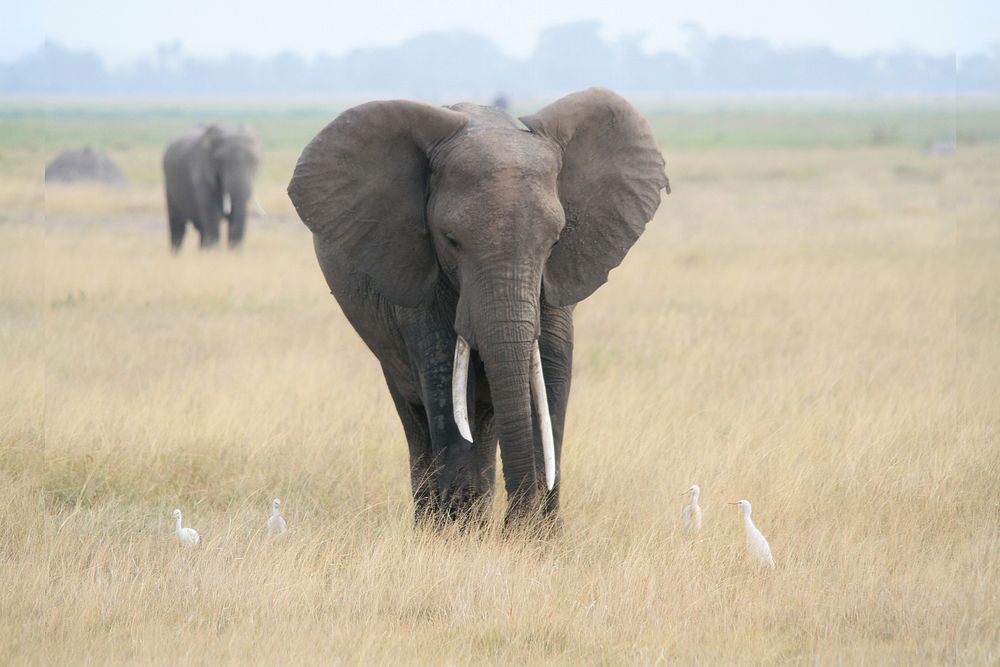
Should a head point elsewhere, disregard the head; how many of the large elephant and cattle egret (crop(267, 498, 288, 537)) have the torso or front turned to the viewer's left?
0

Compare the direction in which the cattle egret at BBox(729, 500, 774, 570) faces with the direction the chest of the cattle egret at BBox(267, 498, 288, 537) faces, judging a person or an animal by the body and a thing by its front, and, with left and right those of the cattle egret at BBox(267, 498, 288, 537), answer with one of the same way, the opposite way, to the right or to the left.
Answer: to the right

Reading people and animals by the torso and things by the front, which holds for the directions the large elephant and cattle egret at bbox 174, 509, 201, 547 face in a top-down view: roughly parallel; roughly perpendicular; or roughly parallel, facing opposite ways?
roughly perpendicular

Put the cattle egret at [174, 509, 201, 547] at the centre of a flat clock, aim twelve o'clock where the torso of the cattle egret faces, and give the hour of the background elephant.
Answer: The background elephant is roughly at 3 o'clock from the cattle egret.

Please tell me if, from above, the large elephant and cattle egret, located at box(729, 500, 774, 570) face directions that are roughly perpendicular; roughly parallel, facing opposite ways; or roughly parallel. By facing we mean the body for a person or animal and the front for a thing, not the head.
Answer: roughly perpendicular

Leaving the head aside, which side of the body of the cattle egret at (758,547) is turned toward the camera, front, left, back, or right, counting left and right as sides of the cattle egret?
left

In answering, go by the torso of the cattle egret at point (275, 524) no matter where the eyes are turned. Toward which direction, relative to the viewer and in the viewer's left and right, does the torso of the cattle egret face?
facing the viewer

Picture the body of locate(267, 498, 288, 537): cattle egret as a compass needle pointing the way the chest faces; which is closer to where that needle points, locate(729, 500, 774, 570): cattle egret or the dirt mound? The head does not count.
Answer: the cattle egret

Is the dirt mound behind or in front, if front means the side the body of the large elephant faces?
behind

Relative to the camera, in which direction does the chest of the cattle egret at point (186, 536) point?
to the viewer's left

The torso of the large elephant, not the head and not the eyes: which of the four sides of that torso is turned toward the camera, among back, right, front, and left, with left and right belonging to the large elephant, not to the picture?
front
